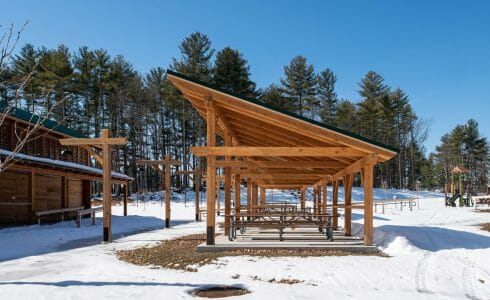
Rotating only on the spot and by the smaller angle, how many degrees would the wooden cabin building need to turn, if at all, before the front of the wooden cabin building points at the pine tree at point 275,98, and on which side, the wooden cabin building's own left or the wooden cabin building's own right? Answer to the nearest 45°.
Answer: approximately 90° to the wooden cabin building's own left

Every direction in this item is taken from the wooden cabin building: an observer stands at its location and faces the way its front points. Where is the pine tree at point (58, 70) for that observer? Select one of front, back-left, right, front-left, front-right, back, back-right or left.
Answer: back-left

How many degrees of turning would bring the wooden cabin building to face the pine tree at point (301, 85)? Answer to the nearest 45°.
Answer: approximately 90° to its left

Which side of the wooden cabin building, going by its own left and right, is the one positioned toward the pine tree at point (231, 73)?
left

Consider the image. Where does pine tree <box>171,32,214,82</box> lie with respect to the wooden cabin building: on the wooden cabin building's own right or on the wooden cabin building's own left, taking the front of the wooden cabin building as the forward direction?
on the wooden cabin building's own left
